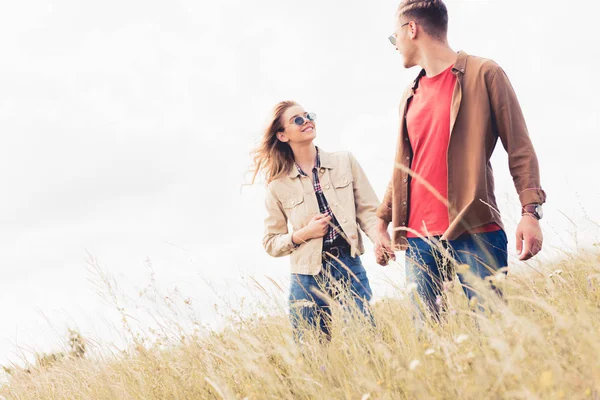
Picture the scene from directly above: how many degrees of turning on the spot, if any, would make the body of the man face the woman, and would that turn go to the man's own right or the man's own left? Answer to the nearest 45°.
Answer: approximately 90° to the man's own right

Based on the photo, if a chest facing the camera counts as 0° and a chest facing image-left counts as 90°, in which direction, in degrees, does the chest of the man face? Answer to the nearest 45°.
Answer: approximately 45°
